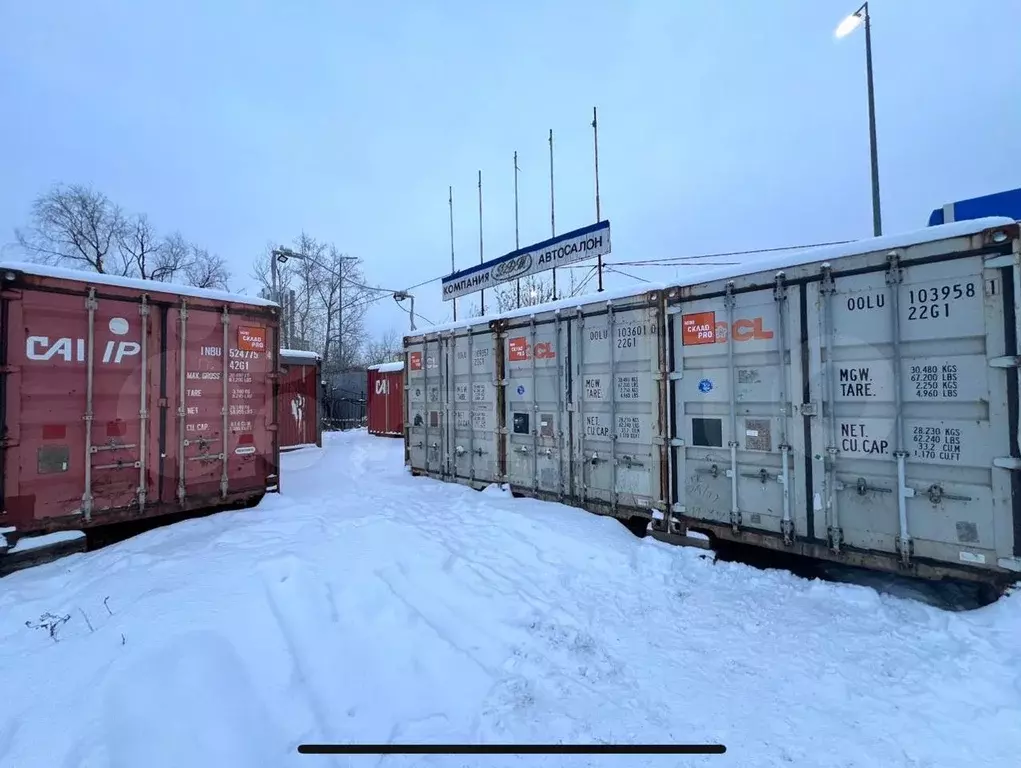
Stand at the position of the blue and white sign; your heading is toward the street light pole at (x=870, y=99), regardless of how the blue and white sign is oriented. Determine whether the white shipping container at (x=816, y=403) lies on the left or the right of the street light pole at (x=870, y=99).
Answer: right

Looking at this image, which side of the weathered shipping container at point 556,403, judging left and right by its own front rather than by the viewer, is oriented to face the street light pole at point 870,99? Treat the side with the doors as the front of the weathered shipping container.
back

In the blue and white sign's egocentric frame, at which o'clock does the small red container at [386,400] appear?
The small red container is roughly at 3 o'clock from the blue and white sign.

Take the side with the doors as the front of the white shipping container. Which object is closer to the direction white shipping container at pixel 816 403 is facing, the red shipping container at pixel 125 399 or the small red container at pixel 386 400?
the red shipping container

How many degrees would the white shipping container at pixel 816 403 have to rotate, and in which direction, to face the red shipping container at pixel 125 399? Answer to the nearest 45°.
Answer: approximately 45° to its right

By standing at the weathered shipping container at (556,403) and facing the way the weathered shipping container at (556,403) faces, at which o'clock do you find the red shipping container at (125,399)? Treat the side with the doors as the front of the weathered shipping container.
The red shipping container is roughly at 1 o'clock from the weathered shipping container.

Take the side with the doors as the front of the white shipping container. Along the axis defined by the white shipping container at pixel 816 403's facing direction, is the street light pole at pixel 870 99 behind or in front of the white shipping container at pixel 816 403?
behind

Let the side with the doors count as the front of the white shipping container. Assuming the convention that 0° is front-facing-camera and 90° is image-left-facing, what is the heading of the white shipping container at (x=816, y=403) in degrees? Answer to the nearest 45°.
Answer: approximately 45°

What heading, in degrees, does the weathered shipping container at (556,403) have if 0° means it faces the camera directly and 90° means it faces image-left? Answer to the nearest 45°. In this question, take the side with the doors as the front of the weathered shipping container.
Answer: approximately 45°

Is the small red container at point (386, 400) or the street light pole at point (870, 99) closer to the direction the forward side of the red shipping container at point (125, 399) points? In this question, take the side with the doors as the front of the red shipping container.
the street light pole

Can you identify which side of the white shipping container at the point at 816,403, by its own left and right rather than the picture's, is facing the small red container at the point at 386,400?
right
